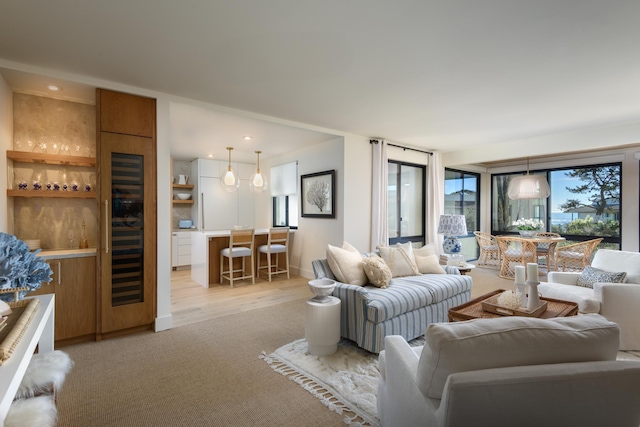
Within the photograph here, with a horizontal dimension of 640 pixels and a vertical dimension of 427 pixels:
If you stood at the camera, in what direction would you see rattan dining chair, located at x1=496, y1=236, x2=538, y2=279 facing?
facing away from the viewer and to the right of the viewer

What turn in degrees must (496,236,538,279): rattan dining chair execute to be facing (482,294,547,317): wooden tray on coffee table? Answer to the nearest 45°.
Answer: approximately 135° to its right

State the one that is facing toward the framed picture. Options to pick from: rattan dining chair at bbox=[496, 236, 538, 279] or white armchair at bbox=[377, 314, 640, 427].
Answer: the white armchair

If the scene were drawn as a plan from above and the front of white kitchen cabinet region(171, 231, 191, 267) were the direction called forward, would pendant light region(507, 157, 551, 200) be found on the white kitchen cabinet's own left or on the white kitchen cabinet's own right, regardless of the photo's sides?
on the white kitchen cabinet's own left

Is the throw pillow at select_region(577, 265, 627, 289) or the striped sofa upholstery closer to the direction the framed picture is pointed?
the striped sofa upholstery

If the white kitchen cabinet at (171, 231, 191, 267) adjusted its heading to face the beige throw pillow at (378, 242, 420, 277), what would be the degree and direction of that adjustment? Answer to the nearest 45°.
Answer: approximately 45° to its left

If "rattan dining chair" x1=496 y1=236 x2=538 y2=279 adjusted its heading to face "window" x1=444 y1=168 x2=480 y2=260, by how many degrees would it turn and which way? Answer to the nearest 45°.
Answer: approximately 90° to its left

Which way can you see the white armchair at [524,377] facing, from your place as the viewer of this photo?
facing away from the viewer and to the left of the viewer

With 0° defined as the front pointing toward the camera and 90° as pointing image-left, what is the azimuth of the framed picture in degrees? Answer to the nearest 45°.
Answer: approximately 45°

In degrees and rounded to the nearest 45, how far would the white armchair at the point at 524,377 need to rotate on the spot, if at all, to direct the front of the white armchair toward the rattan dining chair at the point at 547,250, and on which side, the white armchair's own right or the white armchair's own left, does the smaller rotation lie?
approximately 45° to the white armchair's own right

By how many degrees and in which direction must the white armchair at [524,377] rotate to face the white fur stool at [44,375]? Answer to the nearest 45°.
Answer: approximately 45° to its left

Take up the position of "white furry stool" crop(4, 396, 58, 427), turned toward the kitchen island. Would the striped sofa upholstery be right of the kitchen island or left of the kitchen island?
right

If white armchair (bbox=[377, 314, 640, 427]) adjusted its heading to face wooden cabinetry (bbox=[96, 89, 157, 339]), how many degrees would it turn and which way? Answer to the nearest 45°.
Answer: approximately 45° to its left
